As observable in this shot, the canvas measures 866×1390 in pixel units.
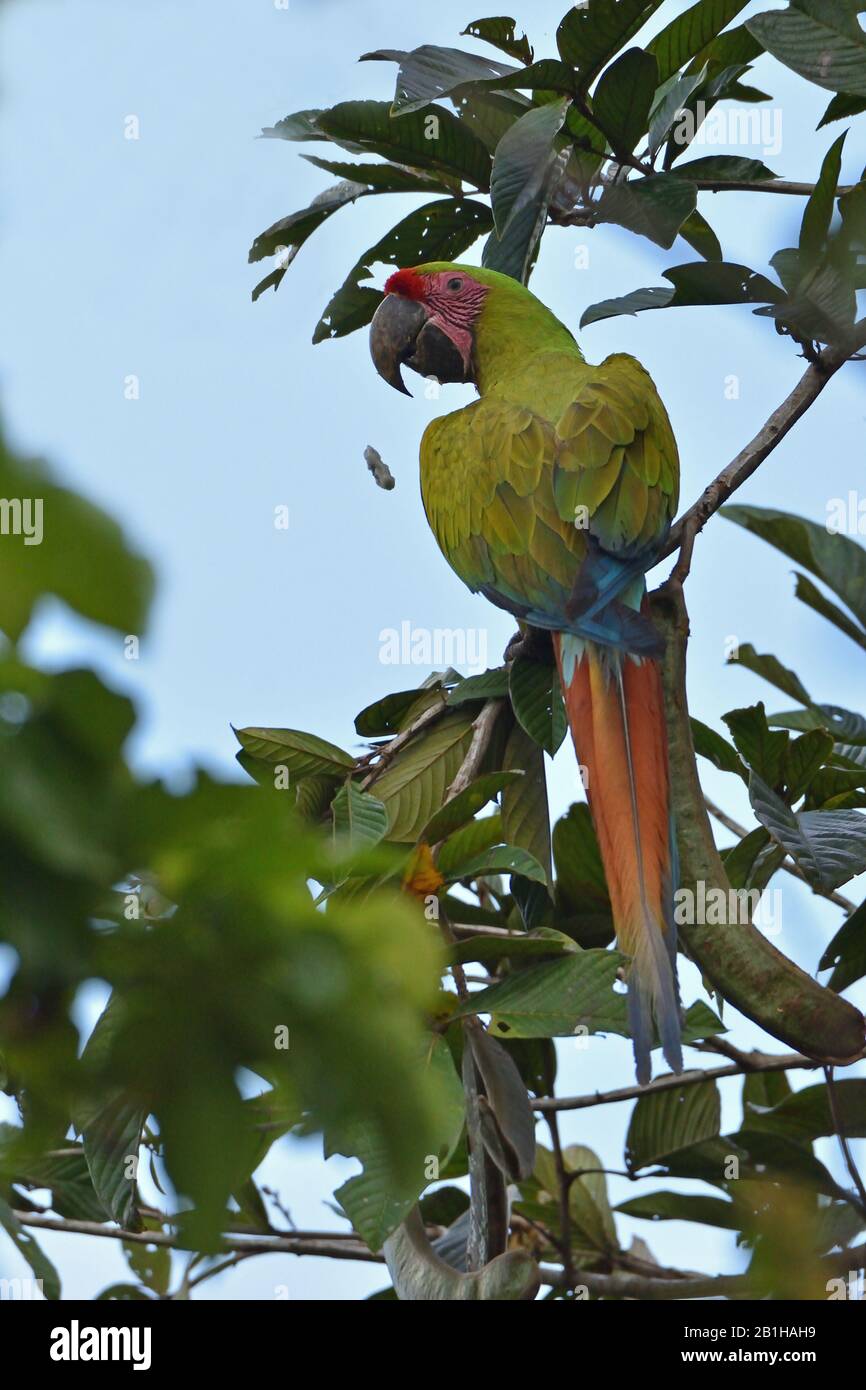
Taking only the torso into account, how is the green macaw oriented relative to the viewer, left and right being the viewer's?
facing away from the viewer and to the left of the viewer

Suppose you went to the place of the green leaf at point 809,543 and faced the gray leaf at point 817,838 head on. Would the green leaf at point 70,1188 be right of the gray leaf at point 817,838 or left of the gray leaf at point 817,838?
right
